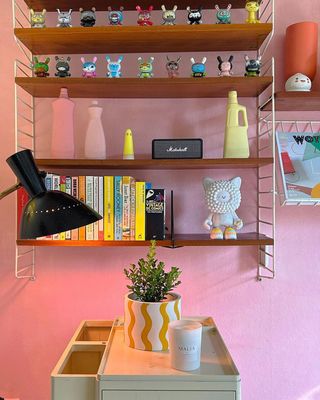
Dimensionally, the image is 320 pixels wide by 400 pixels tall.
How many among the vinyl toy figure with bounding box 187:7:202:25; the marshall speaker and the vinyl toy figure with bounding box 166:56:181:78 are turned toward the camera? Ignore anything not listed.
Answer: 3

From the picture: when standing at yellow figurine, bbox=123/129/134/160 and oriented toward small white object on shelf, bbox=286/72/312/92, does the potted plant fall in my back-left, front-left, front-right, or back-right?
front-right

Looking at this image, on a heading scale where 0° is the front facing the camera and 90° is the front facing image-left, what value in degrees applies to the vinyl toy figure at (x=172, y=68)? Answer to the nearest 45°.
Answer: approximately 0°

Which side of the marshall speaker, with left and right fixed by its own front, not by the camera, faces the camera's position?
front

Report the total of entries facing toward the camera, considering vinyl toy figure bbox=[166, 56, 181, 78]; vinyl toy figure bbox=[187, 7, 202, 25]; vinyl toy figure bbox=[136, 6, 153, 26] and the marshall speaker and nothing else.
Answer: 4

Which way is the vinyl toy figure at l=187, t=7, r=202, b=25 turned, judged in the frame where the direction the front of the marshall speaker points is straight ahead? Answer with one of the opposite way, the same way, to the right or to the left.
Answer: the same way

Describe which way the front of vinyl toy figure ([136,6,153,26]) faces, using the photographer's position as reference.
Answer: facing the viewer

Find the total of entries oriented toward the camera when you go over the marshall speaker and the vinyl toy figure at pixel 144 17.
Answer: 2

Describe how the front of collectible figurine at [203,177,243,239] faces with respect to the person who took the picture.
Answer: facing the viewer

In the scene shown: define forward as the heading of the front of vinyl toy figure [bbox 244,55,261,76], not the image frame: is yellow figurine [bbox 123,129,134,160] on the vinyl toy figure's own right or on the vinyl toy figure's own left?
on the vinyl toy figure's own right

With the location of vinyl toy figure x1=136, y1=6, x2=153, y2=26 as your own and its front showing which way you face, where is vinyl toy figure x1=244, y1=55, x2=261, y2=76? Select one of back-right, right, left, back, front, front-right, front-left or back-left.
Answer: left

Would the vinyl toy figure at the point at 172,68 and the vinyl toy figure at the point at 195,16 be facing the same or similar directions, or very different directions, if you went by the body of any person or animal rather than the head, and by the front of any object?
same or similar directions
